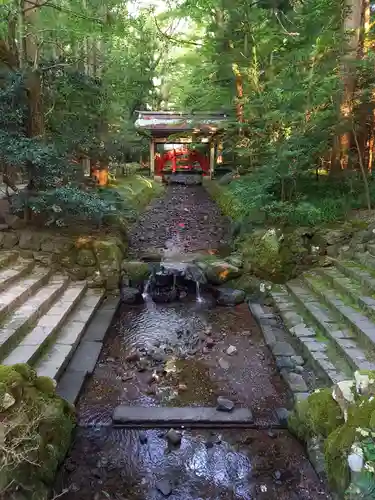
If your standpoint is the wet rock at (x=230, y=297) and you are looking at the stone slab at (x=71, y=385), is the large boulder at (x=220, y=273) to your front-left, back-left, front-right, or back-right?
back-right

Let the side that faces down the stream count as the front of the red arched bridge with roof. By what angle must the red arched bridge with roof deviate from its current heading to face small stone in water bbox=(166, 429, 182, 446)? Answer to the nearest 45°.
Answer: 0° — it already faces it

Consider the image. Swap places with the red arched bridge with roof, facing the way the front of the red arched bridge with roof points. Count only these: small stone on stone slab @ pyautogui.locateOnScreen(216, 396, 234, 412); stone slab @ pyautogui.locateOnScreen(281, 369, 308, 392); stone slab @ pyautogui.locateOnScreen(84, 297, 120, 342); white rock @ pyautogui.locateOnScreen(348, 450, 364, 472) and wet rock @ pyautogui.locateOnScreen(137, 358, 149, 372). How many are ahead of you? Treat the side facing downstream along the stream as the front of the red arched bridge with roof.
5

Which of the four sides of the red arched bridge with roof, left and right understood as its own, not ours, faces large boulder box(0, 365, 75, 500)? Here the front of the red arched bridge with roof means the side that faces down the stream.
front

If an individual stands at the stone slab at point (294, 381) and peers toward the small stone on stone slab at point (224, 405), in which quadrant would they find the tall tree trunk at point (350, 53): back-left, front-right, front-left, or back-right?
back-right

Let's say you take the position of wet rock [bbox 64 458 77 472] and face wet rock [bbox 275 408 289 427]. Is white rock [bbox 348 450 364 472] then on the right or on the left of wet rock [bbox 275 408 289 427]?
right

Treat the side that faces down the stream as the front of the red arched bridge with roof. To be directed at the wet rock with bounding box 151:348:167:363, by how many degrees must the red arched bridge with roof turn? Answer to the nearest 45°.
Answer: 0° — it already faces it

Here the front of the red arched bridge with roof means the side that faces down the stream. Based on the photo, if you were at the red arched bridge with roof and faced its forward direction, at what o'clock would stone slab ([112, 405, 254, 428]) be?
The stone slab is roughly at 12 o'clock from the red arched bridge with roof.

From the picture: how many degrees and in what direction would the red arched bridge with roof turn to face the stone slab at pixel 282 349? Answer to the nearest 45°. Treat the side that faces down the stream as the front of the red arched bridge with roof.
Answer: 0° — it already faces it

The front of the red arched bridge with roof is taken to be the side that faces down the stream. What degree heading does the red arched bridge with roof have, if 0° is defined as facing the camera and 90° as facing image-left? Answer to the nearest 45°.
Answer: approximately 0°
